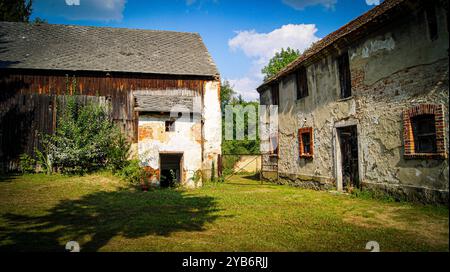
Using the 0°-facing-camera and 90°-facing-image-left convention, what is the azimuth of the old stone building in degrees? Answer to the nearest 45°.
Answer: approximately 45°

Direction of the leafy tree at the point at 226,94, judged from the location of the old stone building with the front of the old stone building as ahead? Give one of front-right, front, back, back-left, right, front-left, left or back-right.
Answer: right

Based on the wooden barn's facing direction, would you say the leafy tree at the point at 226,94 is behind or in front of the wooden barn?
behind

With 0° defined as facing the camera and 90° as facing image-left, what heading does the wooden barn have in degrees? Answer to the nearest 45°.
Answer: approximately 0°

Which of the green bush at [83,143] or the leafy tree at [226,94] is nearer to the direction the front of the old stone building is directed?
the green bush

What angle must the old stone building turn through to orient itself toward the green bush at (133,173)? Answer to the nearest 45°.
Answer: approximately 45° to its right

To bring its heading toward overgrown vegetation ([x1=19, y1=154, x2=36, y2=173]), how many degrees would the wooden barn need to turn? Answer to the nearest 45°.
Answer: approximately 90° to its right

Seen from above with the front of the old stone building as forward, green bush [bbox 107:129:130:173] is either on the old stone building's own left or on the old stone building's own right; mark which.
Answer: on the old stone building's own right
